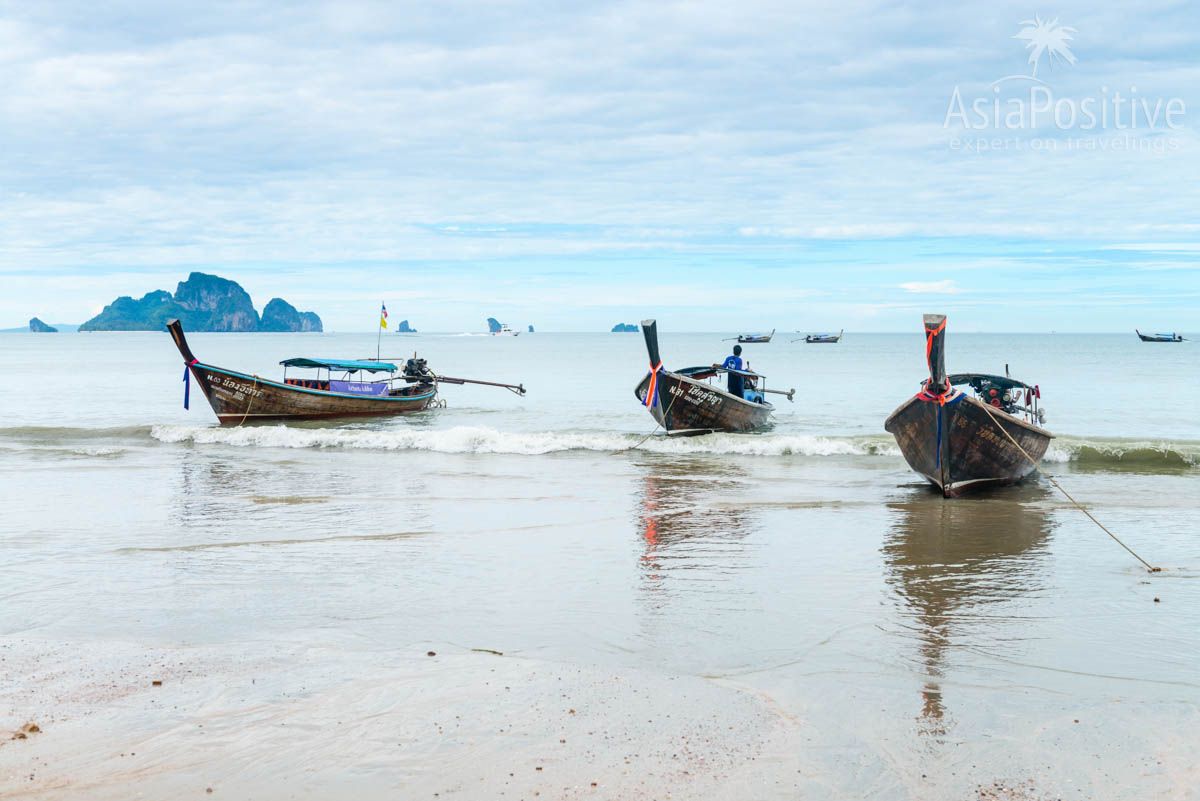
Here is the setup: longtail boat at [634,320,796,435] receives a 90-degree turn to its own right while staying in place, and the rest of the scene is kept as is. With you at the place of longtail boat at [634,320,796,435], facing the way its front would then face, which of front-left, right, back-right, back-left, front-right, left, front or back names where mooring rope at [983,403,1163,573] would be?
back

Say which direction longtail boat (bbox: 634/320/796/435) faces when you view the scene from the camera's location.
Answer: facing the viewer and to the left of the viewer

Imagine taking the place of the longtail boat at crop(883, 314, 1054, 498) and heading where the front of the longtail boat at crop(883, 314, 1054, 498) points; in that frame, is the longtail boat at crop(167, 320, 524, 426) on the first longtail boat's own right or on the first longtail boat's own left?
on the first longtail boat's own right

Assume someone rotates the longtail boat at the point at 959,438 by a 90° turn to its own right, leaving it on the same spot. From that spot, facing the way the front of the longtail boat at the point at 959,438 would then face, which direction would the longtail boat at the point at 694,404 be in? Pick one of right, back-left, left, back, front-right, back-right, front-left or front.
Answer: front-right

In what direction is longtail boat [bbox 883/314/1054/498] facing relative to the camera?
toward the camera

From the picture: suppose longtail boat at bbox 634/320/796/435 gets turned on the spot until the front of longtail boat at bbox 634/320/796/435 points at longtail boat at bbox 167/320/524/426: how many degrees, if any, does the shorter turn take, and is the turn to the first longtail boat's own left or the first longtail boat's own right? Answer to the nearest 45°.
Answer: approximately 45° to the first longtail boat's own right

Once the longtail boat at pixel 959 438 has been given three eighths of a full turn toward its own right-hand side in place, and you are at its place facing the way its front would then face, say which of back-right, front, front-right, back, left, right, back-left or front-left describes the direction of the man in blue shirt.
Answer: front
